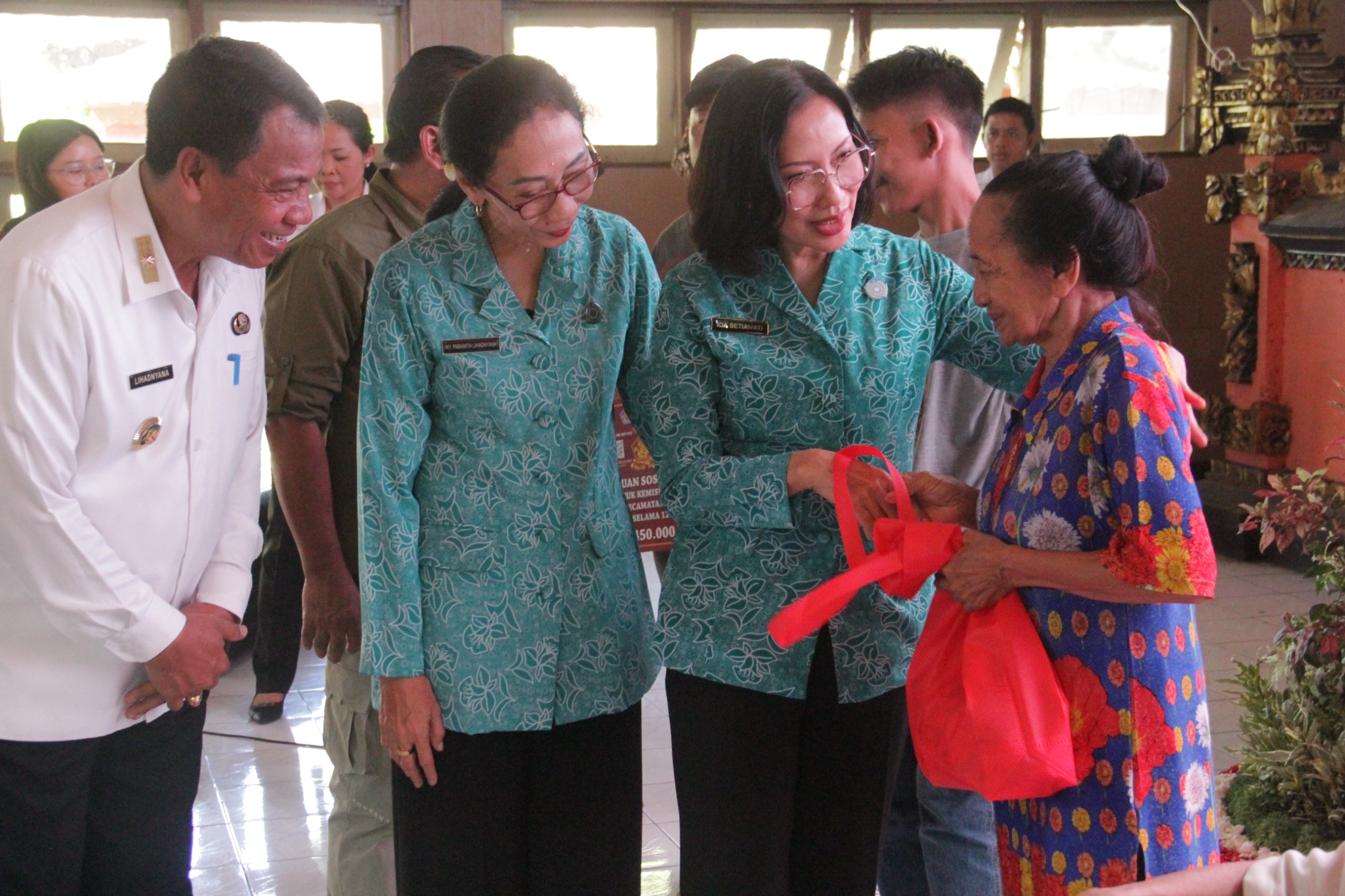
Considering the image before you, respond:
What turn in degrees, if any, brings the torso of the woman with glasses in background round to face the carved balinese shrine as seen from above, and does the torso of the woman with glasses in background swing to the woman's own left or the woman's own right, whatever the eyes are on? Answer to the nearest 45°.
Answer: approximately 45° to the woman's own left

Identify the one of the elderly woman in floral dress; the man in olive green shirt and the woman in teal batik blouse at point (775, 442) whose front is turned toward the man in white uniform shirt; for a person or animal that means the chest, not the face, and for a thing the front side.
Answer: the elderly woman in floral dress

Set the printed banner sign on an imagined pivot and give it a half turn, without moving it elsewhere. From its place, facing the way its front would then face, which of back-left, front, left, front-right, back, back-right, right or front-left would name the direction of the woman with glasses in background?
front-left

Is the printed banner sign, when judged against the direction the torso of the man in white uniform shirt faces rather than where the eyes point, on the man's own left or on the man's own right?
on the man's own left

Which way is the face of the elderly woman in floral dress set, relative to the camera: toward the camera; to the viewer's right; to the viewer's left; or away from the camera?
to the viewer's left

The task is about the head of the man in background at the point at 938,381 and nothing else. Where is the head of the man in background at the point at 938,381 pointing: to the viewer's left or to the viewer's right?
to the viewer's left
